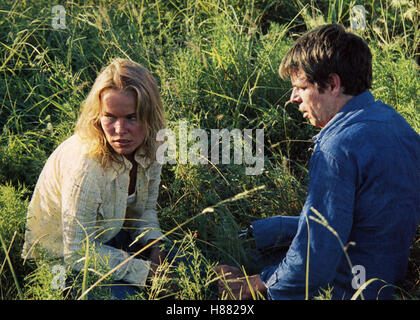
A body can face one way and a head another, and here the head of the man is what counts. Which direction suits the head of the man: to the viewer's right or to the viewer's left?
to the viewer's left

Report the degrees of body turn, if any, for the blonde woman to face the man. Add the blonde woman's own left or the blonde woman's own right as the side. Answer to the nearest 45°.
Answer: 0° — they already face them

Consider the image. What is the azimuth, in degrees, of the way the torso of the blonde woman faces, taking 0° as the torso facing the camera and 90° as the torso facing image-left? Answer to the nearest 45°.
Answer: approximately 315°
